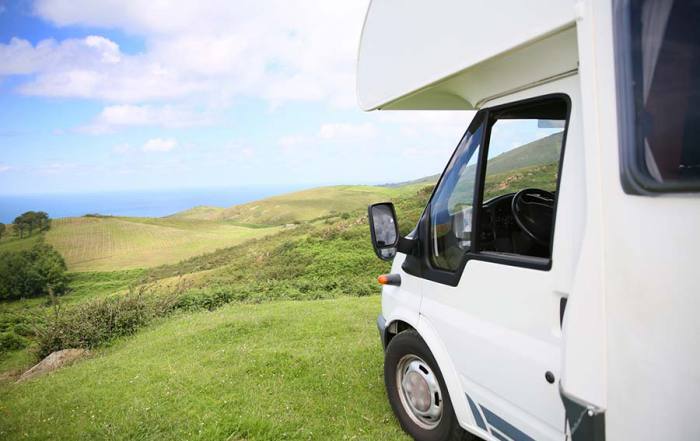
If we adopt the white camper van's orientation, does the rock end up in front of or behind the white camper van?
in front

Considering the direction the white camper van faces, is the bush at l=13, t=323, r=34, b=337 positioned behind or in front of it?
in front

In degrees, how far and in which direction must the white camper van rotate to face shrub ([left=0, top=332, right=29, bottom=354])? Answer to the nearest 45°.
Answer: approximately 45° to its left

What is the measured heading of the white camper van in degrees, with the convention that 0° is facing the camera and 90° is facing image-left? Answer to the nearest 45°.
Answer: approximately 135°
